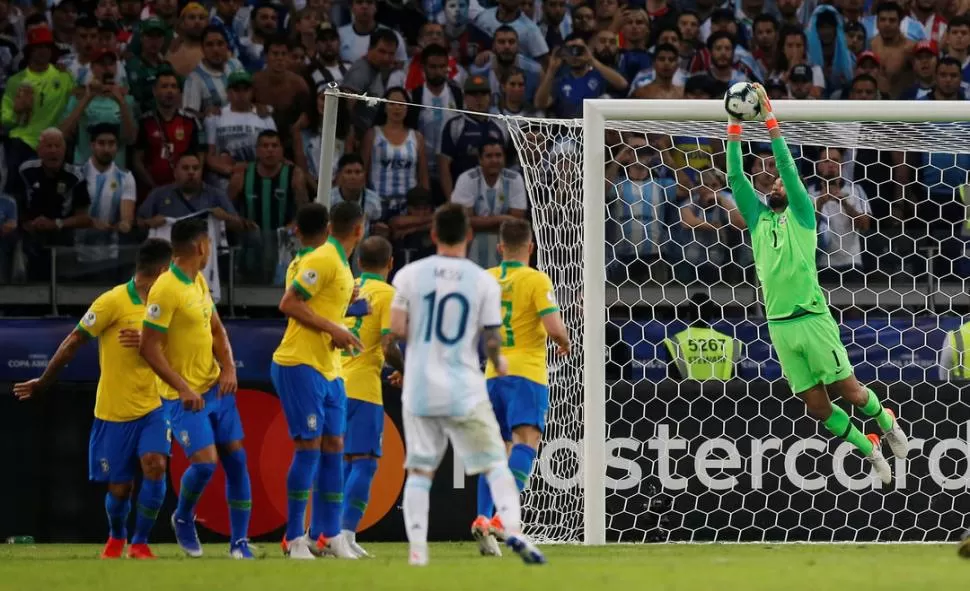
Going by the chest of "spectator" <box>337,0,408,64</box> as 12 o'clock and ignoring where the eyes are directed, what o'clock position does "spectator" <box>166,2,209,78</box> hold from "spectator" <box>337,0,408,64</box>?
"spectator" <box>166,2,209,78</box> is roughly at 3 o'clock from "spectator" <box>337,0,408,64</box>.

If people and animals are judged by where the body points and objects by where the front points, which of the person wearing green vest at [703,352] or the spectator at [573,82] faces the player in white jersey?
the spectator

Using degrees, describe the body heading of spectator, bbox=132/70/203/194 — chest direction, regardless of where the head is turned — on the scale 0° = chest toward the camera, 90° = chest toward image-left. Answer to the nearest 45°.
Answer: approximately 0°

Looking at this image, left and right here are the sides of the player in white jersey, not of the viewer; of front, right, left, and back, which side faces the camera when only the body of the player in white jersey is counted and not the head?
back
